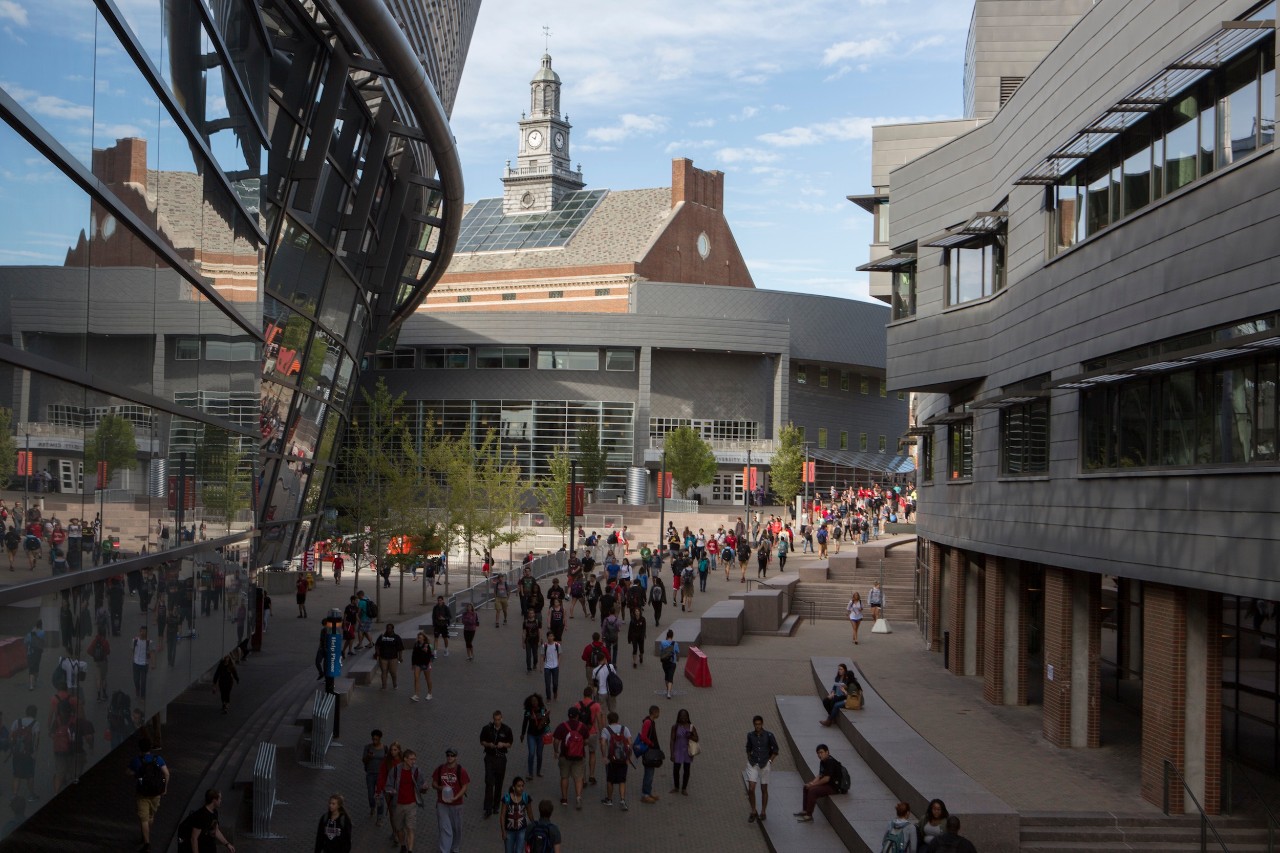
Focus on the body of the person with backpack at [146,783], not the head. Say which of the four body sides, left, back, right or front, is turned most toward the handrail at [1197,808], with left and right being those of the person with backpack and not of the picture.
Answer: right

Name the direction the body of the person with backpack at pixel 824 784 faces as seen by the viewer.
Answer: to the viewer's left

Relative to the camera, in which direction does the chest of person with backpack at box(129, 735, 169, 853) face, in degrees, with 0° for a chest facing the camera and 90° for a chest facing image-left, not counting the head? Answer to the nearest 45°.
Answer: approximately 180°

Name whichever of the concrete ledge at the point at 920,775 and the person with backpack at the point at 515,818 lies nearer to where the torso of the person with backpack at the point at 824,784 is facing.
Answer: the person with backpack

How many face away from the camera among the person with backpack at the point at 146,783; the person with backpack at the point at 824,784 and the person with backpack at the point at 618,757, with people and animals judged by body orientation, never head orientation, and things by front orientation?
2

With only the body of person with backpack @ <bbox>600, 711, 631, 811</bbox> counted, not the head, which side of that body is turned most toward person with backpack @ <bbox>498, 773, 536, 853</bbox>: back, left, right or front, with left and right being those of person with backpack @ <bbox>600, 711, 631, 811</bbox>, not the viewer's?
back

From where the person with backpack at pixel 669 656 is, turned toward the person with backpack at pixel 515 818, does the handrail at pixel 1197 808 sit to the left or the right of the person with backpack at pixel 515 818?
left

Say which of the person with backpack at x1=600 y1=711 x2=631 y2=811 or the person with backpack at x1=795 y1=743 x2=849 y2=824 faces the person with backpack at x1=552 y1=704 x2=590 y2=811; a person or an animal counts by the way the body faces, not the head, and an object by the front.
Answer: the person with backpack at x1=795 y1=743 x2=849 y2=824

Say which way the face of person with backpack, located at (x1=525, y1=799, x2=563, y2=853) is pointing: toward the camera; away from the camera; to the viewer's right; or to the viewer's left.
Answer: away from the camera

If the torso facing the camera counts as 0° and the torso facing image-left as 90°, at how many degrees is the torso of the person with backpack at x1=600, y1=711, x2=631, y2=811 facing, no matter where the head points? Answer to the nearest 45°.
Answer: approximately 180°
